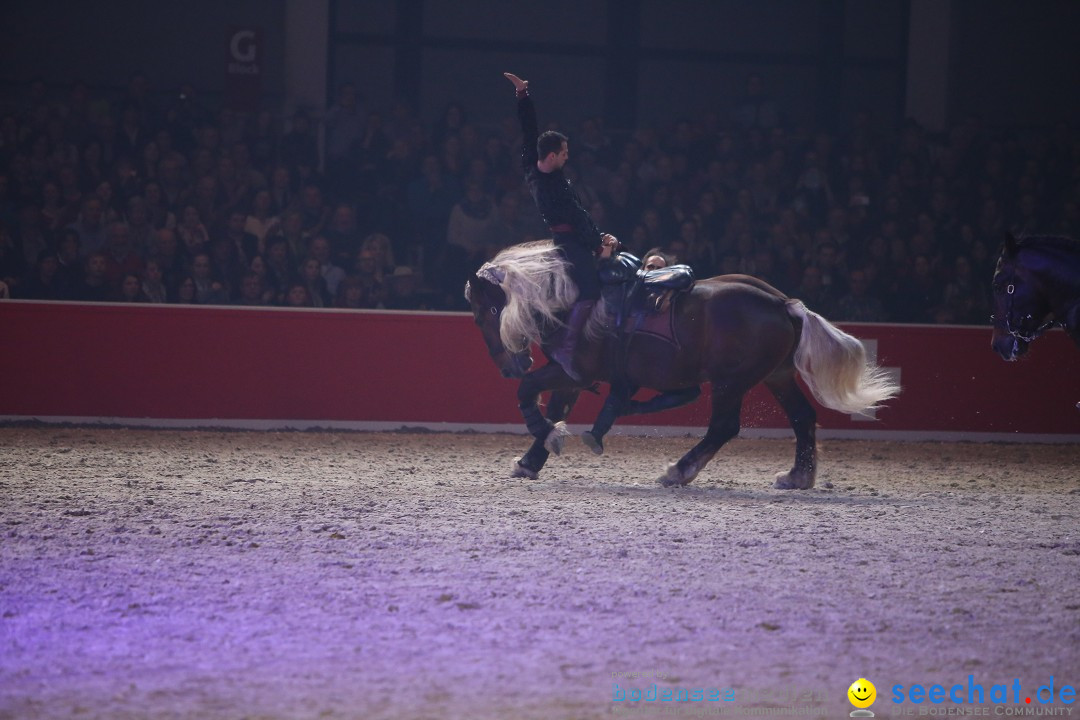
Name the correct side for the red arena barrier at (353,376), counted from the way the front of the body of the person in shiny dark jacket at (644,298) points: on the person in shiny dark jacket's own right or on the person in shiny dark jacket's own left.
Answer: on the person in shiny dark jacket's own right

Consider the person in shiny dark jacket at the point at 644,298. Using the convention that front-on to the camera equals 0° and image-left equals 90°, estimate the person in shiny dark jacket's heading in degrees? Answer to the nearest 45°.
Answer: approximately 90°

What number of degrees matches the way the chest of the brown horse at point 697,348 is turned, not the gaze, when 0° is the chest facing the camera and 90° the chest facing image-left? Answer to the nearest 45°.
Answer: approximately 90°
